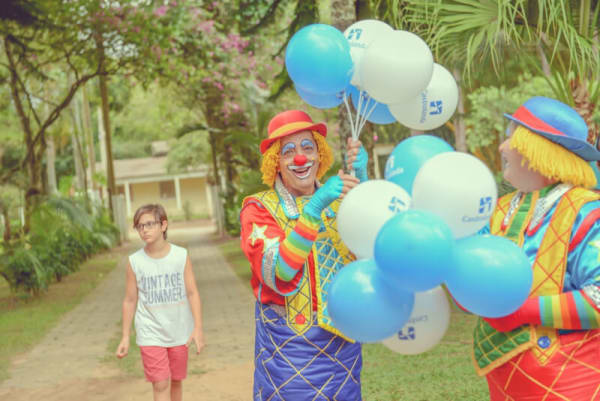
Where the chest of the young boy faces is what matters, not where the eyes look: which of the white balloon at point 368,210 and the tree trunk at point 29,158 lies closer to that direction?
the white balloon

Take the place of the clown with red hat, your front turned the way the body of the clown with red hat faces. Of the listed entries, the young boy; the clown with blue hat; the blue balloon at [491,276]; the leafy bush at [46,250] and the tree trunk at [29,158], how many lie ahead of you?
2

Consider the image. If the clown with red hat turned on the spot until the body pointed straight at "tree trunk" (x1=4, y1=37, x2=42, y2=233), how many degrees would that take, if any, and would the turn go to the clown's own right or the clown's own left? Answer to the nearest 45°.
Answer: approximately 180°

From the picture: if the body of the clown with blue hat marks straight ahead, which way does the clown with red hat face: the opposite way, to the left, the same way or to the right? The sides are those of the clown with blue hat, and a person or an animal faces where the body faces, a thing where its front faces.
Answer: to the left

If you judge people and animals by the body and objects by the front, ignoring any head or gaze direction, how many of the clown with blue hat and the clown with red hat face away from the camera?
0

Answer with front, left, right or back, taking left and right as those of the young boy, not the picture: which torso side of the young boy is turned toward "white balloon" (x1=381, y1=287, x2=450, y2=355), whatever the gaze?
front

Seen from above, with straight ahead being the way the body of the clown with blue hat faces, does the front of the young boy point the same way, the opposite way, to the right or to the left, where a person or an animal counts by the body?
to the left

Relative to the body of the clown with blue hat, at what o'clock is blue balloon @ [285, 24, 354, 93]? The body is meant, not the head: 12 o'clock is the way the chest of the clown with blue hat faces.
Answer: The blue balloon is roughly at 2 o'clock from the clown with blue hat.

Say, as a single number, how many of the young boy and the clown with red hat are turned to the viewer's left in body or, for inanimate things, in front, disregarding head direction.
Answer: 0

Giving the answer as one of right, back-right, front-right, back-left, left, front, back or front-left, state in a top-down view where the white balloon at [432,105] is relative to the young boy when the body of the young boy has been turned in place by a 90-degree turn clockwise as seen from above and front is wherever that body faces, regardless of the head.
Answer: back-left

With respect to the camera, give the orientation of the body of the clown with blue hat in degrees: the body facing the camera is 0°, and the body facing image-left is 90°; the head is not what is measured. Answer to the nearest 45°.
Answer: approximately 45°
